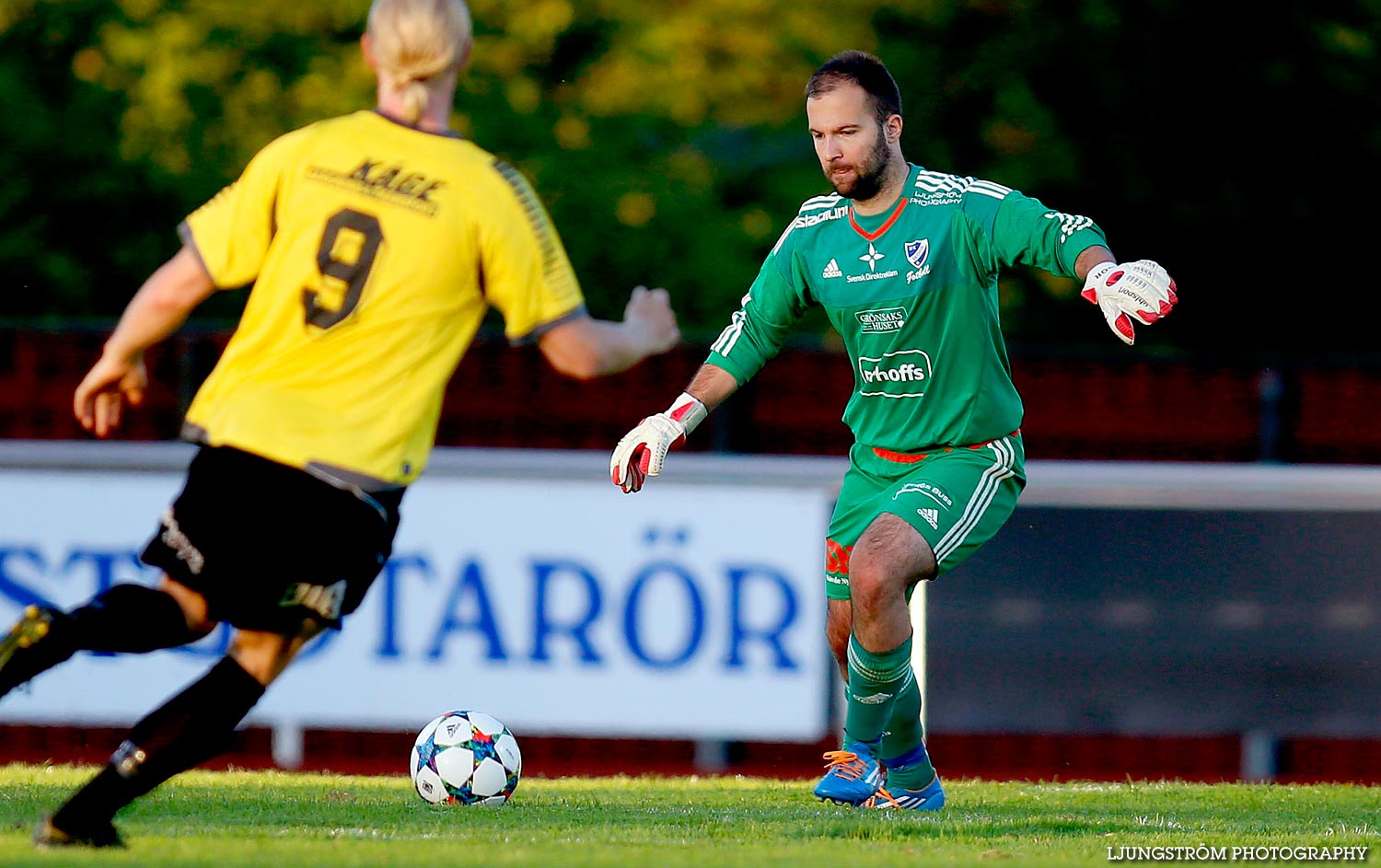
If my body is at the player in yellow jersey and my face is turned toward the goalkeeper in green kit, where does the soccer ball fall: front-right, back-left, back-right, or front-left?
front-left

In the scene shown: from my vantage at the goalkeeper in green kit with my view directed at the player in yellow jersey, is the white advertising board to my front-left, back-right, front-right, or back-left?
back-right

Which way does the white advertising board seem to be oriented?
toward the camera

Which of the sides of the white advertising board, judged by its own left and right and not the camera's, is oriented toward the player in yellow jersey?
front

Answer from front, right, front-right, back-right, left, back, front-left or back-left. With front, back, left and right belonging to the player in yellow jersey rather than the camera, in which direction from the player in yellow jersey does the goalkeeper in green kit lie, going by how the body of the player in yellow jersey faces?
front

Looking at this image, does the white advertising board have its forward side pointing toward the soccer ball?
yes

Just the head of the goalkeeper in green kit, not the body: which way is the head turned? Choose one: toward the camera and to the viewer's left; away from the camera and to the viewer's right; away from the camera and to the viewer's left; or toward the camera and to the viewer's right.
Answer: toward the camera and to the viewer's left

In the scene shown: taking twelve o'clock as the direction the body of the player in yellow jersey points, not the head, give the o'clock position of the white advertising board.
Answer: The white advertising board is roughly at 11 o'clock from the player in yellow jersey.

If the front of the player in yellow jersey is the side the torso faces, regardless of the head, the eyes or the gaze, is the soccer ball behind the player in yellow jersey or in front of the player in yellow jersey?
in front

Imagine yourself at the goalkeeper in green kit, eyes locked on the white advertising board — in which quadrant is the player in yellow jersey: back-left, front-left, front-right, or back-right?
back-left

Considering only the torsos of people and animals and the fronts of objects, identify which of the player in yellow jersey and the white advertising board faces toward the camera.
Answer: the white advertising board

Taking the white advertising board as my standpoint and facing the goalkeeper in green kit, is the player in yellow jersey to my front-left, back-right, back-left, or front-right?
front-right

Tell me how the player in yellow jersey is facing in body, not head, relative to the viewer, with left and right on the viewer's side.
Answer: facing away from the viewer and to the right of the viewer

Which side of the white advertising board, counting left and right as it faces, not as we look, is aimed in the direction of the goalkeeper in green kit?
front

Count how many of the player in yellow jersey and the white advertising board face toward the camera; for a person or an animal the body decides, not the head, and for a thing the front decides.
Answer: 1

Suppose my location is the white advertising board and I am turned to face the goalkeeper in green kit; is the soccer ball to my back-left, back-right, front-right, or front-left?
front-right
